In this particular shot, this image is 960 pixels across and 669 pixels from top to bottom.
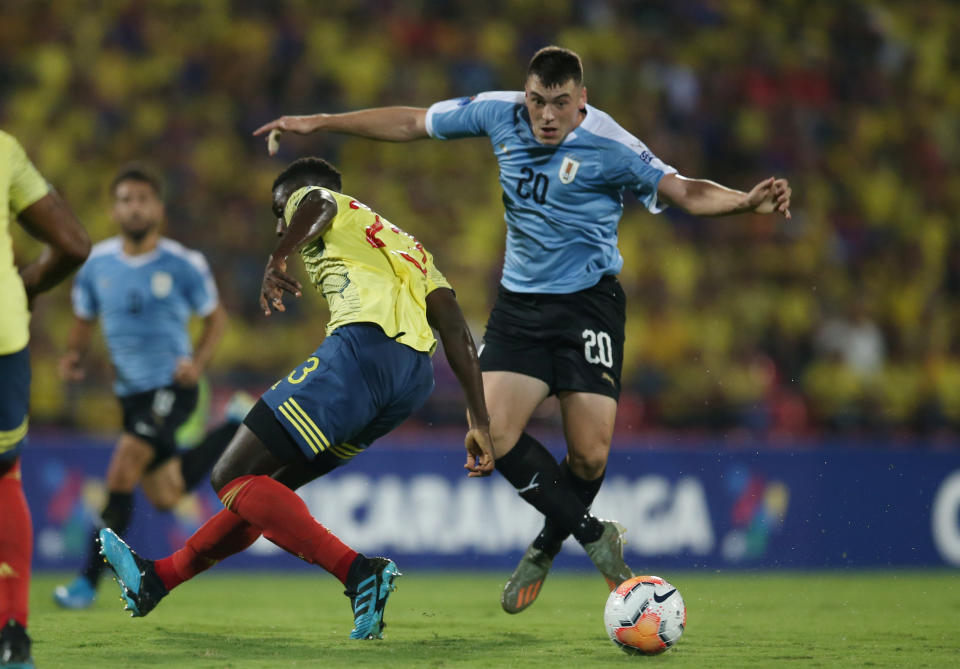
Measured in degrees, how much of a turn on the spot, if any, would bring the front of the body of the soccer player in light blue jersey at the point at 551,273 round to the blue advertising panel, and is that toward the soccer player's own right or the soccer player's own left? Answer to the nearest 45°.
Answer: approximately 180°

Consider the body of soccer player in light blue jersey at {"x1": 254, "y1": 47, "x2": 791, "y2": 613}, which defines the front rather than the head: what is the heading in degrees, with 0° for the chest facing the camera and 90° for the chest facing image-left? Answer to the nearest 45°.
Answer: approximately 0°

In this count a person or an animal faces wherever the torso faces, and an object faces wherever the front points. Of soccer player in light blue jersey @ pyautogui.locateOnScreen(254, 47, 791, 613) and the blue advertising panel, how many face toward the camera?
2

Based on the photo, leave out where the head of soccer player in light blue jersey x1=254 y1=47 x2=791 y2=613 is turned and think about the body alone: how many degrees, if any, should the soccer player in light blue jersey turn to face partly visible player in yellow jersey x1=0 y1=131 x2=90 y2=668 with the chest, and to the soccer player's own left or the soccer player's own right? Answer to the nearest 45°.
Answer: approximately 45° to the soccer player's own right

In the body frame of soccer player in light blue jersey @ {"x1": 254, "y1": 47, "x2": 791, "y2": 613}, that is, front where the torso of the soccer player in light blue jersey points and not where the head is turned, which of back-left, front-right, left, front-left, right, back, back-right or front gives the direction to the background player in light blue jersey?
back-right
